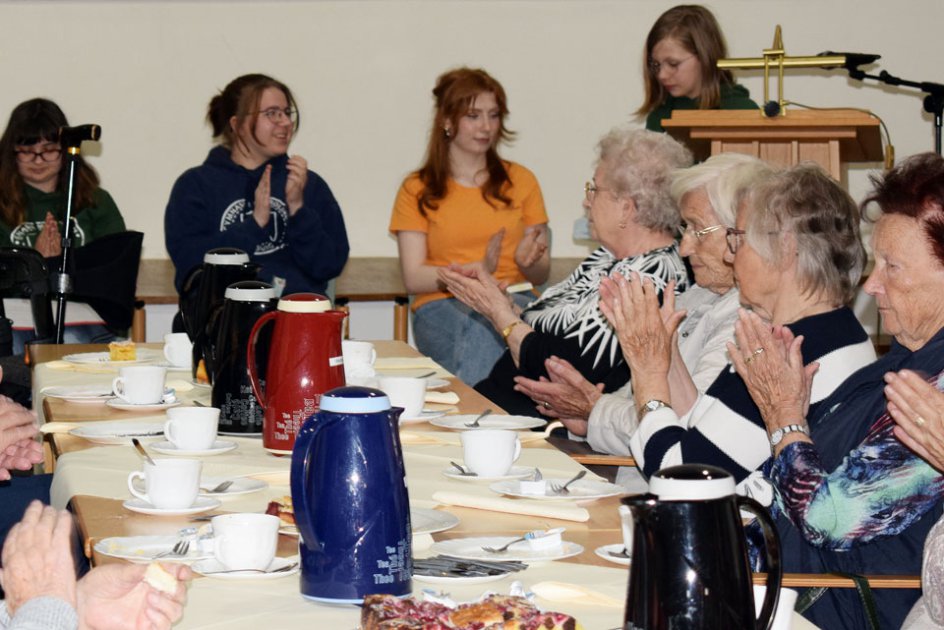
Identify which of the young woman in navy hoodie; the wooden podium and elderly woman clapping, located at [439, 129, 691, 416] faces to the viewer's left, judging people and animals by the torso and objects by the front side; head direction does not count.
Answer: the elderly woman clapping

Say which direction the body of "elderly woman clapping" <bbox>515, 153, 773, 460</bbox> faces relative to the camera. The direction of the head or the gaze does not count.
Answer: to the viewer's left

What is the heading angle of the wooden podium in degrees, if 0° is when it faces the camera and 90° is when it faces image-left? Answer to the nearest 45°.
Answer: approximately 0°

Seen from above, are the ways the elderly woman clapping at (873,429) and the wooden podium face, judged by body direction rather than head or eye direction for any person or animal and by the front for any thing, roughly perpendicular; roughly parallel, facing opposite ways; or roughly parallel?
roughly perpendicular

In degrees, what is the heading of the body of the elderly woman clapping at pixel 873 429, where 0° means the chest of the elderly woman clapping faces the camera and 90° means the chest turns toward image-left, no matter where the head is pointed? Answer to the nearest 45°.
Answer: approximately 90°

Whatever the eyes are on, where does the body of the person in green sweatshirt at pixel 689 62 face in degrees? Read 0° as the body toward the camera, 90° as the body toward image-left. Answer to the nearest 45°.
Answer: approximately 45°

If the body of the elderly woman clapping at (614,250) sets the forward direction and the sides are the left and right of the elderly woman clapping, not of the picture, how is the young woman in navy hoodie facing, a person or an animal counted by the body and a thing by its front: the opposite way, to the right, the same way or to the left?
to the left

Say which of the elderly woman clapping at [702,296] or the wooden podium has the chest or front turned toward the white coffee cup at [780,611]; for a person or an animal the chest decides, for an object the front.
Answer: the wooden podium

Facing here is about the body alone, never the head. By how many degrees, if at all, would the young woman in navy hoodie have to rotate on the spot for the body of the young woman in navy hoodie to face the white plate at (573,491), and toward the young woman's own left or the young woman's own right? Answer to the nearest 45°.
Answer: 0° — they already face it

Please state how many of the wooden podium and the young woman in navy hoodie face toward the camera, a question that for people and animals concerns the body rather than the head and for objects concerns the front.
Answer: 2

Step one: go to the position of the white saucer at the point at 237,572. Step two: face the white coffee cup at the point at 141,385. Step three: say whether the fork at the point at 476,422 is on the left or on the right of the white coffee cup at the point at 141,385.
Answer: right

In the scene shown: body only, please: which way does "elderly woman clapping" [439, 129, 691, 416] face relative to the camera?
to the viewer's left

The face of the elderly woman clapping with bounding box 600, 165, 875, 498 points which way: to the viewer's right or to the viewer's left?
to the viewer's left
